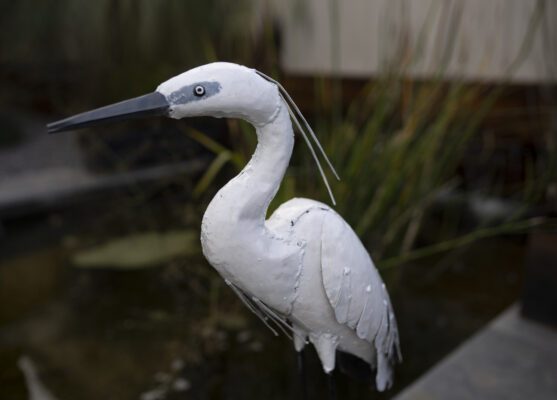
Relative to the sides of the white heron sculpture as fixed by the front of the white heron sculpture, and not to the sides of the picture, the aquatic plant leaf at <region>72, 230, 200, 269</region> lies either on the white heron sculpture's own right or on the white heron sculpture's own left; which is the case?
on the white heron sculpture's own right

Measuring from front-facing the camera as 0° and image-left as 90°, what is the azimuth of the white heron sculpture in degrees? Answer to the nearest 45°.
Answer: approximately 90°
